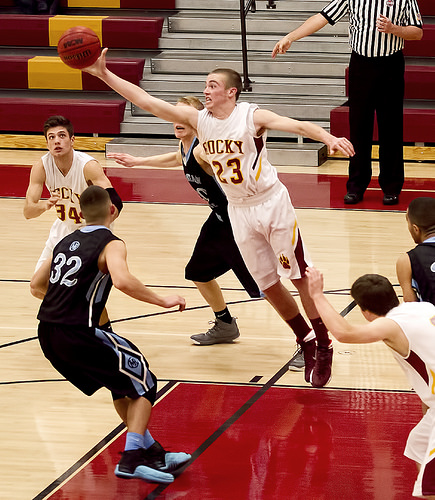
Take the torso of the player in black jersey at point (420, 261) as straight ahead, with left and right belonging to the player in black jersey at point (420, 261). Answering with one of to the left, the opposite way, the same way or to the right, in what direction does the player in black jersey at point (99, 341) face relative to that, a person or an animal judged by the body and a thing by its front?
to the right

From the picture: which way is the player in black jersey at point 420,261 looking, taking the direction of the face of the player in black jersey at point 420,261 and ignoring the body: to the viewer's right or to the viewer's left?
to the viewer's left

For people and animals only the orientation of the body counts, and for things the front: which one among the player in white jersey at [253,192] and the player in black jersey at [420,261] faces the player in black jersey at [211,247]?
the player in black jersey at [420,261]

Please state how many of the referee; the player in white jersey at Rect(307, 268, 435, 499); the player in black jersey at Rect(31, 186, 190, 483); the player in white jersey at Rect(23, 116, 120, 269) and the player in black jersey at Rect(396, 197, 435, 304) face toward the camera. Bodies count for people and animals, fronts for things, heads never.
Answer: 2

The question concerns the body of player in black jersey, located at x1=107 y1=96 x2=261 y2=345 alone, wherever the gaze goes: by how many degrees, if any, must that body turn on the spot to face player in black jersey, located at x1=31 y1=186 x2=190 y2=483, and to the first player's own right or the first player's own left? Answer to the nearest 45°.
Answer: approximately 45° to the first player's own left

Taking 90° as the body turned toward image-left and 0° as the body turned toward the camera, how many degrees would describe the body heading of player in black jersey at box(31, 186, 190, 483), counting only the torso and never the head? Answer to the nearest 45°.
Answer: approximately 225°

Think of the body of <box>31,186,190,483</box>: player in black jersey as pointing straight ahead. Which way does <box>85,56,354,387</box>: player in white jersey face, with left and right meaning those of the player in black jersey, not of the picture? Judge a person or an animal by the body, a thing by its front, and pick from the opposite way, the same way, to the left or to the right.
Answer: the opposite way

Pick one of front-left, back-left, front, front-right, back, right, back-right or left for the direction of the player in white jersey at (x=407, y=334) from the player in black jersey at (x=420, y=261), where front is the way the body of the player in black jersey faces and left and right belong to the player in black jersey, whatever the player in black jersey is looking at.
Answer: back-left

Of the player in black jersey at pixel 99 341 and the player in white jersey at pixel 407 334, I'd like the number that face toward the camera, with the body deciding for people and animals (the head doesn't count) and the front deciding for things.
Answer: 0

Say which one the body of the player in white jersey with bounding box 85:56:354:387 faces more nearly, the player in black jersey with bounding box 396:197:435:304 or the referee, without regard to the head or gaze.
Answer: the player in black jersey

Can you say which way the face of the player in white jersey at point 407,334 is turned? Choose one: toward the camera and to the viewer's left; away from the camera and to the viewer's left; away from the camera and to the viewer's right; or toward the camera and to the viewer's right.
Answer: away from the camera and to the viewer's left

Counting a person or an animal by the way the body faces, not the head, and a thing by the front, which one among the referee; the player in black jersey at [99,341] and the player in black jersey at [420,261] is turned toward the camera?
the referee
